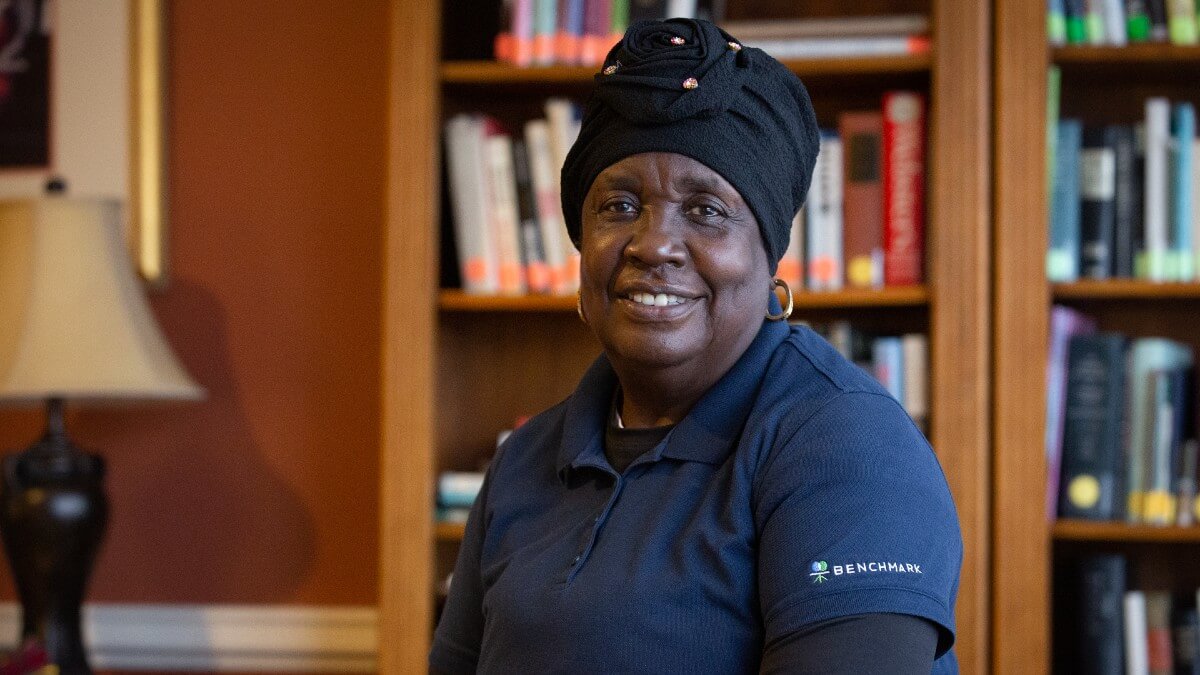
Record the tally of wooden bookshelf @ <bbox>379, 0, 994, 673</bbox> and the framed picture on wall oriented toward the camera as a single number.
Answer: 2

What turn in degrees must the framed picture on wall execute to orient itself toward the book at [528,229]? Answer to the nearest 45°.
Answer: approximately 45° to its left

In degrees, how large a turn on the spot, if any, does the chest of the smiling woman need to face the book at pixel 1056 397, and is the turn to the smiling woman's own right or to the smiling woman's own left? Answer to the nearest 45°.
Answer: approximately 180°

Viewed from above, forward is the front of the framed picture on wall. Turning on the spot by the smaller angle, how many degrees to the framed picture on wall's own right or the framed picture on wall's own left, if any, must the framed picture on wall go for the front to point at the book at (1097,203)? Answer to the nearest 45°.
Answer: approximately 45° to the framed picture on wall's own left

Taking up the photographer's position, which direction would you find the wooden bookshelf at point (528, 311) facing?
facing the viewer

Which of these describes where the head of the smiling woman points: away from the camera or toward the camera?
toward the camera

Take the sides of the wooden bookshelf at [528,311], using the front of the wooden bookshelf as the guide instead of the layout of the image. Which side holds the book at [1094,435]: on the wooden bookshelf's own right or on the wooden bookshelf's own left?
on the wooden bookshelf's own left

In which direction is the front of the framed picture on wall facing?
toward the camera

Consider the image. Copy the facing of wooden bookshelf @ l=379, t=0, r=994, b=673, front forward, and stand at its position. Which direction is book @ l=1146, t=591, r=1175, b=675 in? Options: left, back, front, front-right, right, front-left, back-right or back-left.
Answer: left

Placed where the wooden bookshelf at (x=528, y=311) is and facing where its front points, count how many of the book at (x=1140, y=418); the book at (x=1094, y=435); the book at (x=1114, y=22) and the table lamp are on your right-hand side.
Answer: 1

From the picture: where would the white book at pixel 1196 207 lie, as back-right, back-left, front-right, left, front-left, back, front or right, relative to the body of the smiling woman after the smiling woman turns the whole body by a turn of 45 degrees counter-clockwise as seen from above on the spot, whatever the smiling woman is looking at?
back-left

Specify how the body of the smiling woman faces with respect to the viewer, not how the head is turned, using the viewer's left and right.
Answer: facing the viewer and to the left of the viewer

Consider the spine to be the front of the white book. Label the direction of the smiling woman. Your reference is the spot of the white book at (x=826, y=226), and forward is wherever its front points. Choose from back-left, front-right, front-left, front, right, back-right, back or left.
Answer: front
